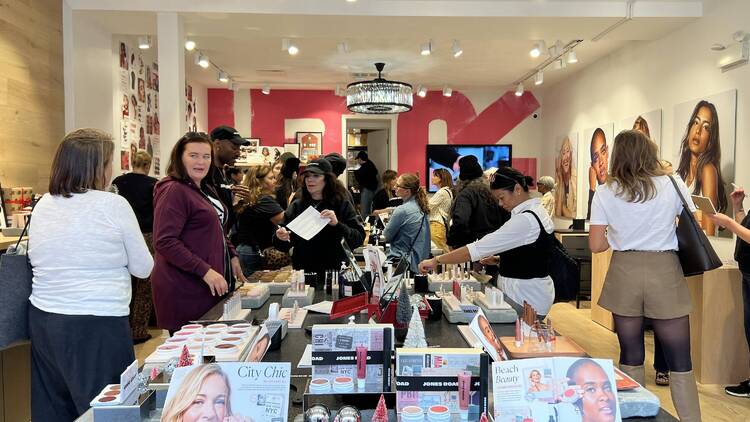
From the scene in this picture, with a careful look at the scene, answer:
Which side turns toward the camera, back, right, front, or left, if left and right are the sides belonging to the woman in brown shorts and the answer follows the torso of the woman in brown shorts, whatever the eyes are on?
back

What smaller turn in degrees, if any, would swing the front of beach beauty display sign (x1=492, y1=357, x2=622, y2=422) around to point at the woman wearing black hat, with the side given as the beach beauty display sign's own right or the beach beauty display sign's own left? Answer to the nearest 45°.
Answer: approximately 135° to the beach beauty display sign's own right

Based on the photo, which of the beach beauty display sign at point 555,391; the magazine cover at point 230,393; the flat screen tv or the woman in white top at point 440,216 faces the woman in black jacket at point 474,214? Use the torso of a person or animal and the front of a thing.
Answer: the flat screen tv

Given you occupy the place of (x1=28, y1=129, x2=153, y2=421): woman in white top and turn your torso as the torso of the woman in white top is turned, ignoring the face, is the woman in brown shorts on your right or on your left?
on your right

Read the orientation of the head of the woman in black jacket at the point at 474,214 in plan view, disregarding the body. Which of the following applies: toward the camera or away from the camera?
away from the camera

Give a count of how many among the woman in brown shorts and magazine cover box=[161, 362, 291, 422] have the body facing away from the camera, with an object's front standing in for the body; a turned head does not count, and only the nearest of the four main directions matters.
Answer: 1

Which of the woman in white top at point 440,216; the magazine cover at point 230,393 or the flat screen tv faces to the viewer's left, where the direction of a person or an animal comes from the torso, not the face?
the woman in white top

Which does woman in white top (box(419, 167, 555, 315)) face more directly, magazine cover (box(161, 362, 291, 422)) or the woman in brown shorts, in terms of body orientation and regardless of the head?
the magazine cover

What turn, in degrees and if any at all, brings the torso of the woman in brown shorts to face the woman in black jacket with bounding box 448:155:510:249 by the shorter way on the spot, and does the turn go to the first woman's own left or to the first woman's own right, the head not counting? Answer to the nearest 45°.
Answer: approximately 45° to the first woman's own left

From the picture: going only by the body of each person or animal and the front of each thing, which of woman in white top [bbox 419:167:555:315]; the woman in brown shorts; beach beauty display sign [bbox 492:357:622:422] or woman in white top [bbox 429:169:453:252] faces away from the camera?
the woman in brown shorts

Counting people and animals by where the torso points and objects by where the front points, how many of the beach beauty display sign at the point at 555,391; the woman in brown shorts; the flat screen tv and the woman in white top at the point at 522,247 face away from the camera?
1

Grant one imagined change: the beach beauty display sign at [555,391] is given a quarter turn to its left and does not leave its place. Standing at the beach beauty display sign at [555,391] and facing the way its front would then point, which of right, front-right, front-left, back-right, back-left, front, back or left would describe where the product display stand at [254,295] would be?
back-left

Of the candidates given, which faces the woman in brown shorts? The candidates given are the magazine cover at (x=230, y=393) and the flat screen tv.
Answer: the flat screen tv

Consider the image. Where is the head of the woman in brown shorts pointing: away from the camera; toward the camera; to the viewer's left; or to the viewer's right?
away from the camera

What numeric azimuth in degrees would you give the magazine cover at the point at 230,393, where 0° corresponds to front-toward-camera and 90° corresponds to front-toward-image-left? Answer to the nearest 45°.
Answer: approximately 0°

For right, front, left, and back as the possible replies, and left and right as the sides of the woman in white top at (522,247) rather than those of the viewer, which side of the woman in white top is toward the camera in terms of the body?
left
